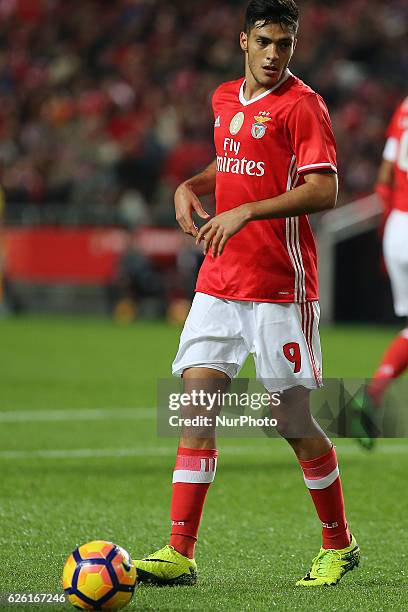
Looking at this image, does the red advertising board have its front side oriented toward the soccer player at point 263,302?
yes

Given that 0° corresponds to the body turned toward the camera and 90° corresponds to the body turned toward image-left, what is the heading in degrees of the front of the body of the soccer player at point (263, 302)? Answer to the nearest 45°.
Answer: approximately 45°

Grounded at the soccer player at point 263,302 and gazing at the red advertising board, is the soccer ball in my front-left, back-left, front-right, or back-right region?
back-left

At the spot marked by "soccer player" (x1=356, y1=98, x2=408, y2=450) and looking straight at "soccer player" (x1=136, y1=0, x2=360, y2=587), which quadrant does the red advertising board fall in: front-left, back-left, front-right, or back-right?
back-right

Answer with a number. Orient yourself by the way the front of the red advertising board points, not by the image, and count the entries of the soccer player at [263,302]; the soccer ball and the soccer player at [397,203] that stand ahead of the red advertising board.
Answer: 3

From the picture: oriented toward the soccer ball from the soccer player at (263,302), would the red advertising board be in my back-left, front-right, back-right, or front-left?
back-right

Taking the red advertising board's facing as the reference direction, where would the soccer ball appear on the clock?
The soccer ball is roughly at 12 o'clock from the red advertising board.
